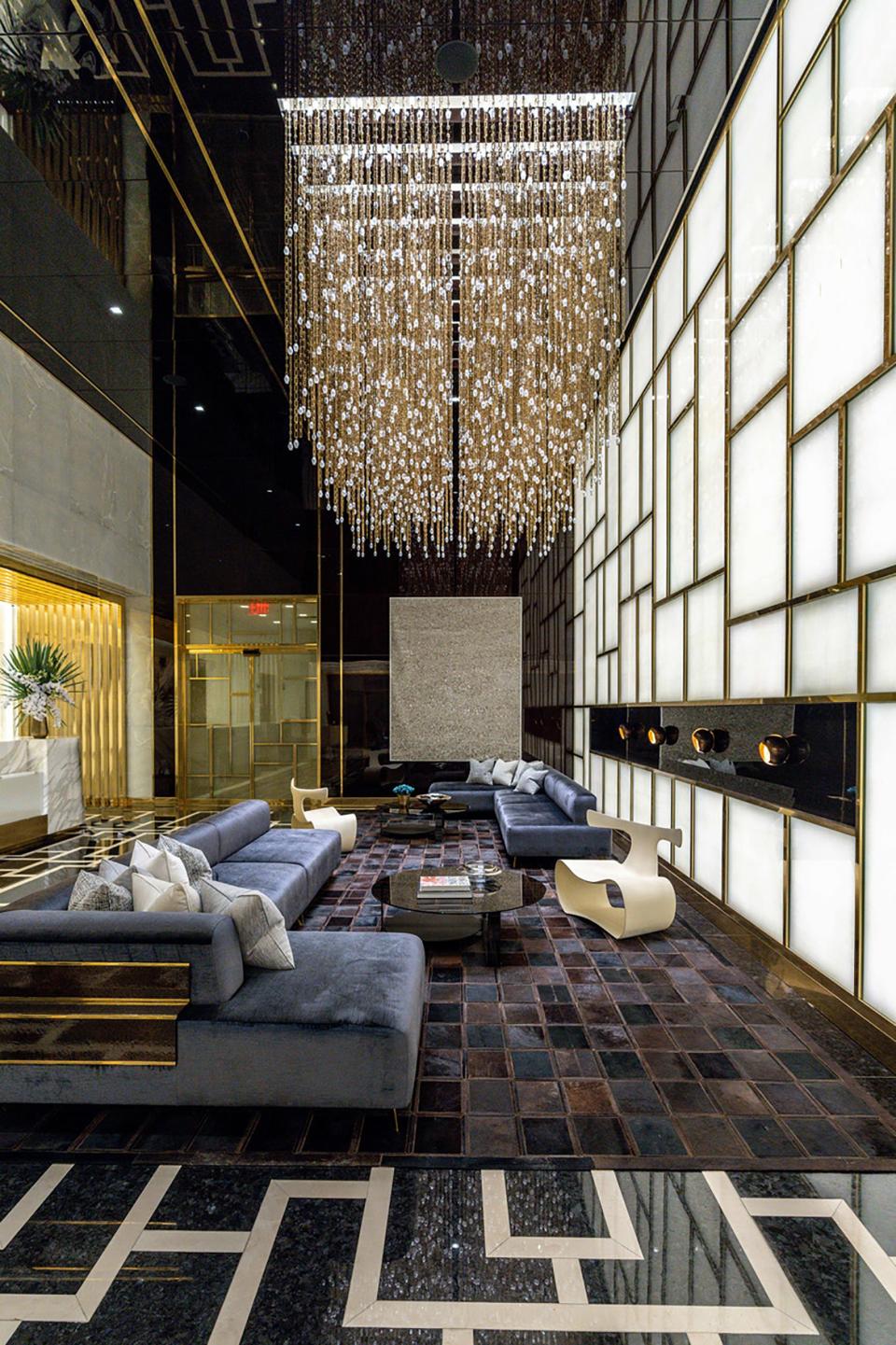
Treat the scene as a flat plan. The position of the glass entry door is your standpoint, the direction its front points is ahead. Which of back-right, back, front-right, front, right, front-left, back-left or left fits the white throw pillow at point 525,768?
front-left

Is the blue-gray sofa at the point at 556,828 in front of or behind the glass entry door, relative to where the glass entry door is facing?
in front

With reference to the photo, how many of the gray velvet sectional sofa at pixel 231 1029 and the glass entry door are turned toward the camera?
1

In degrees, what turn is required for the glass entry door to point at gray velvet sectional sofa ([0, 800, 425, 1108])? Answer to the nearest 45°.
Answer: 0° — it already faces it

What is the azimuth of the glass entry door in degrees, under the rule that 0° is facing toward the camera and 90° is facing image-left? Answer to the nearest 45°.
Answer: approximately 0°

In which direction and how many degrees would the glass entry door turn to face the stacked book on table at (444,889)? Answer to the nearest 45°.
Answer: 0° — it already faces it

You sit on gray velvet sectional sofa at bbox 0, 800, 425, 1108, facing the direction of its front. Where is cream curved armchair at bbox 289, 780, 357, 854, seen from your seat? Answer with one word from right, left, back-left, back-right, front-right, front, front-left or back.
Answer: front-left
